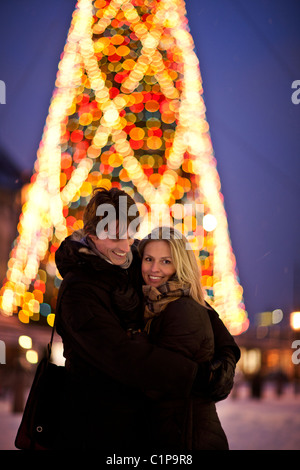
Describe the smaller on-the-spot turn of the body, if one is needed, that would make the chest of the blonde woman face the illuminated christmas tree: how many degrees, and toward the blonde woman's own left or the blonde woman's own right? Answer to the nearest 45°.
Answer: approximately 135° to the blonde woman's own right

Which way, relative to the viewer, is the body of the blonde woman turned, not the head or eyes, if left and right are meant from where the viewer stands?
facing the viewer and to the left of the viewer

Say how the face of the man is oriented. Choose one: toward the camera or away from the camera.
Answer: toward the camera
